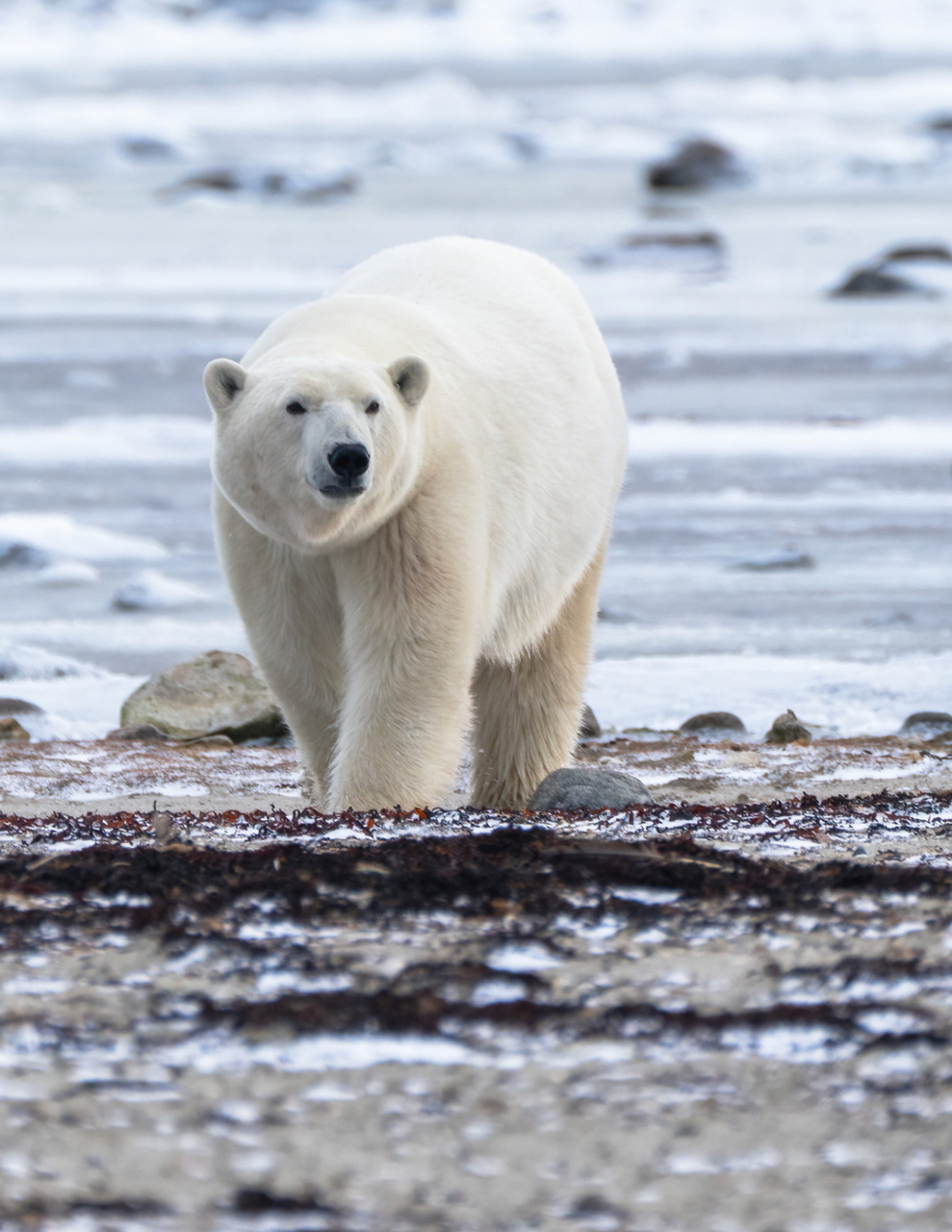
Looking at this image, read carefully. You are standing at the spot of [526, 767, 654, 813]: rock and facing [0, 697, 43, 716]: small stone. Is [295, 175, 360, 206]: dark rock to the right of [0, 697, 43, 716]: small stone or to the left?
right

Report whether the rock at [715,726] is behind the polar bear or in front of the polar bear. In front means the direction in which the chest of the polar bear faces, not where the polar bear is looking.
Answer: behind

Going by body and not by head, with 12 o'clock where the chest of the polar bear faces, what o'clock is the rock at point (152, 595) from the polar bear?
The rock is roughly at 4 o'clock from the polar bear.

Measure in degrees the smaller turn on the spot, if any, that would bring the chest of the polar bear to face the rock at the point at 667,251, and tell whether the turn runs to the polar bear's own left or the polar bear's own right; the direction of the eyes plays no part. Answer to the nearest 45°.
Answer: approximately 135° to the polar bear's own right

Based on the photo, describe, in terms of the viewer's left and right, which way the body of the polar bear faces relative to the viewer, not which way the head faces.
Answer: facing the viewer and to the left of the viewer

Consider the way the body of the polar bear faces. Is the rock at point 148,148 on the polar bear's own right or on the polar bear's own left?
on the polar bear's own right

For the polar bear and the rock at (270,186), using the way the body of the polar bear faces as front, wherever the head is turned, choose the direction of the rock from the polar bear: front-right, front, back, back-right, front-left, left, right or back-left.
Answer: back-right

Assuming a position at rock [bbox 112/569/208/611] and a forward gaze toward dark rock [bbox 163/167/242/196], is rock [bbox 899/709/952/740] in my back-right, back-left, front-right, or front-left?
back-right
